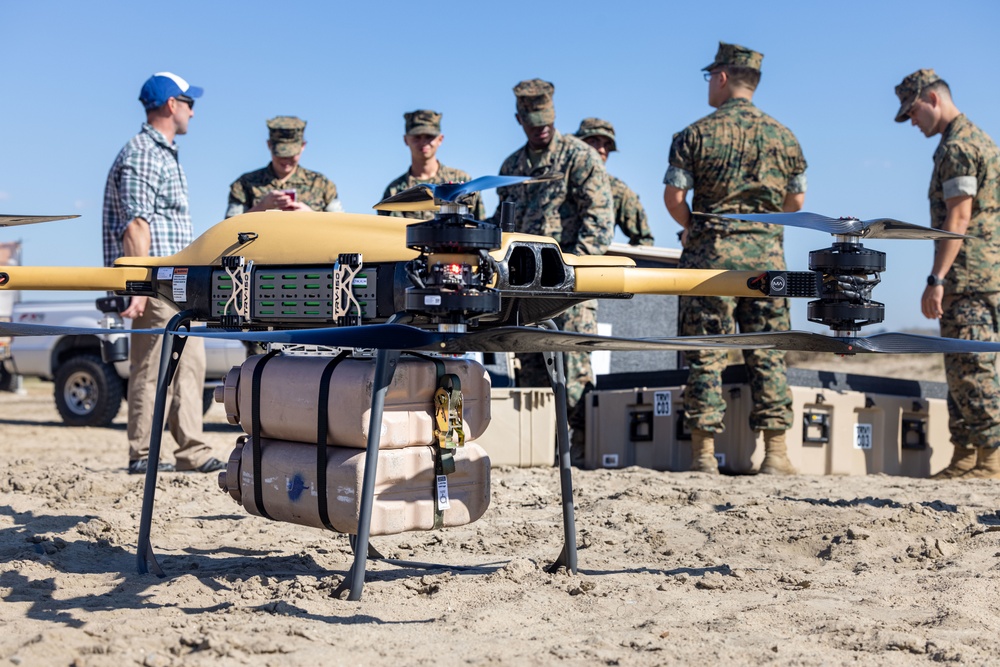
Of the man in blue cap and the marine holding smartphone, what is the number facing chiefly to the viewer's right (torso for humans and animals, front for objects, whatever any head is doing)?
1

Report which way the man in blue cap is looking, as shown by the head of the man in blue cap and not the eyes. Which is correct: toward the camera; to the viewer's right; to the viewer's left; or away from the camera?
to the viewer's right

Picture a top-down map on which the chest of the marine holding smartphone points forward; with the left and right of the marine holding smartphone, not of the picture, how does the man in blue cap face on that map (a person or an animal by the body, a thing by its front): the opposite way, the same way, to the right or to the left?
to the left

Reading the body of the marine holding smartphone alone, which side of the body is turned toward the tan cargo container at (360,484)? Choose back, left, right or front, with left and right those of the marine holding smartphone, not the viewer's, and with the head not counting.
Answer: front

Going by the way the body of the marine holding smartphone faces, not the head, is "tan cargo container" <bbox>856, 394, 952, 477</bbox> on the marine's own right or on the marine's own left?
on the marine's own left

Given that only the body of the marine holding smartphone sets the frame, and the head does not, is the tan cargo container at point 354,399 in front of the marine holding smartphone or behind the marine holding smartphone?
in front

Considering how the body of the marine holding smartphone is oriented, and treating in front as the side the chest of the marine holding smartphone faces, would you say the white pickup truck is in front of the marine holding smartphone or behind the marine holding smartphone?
behind

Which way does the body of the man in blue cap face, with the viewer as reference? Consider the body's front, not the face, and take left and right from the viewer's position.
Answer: facing to the right of the viewer

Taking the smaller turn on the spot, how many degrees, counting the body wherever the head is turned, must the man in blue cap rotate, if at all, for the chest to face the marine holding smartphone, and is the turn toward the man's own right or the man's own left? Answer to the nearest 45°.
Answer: approximately 45° to the man's own left

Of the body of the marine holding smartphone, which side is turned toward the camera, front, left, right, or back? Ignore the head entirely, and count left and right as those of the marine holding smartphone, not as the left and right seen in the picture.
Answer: front

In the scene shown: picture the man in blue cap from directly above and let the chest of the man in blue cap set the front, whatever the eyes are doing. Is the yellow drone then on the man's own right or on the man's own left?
on the man's own right

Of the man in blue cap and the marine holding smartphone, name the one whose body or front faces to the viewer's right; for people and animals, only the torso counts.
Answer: the man in blue cap

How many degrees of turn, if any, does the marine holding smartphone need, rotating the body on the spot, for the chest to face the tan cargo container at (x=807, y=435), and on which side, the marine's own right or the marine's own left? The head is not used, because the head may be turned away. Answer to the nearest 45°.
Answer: approximately 45° to the marine's own left
